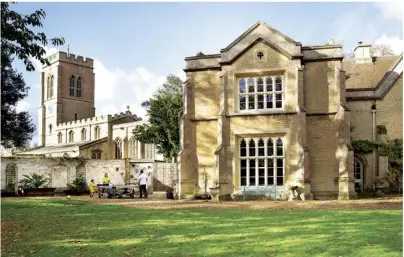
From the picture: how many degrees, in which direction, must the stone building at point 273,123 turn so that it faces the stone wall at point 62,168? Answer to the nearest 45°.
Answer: approximately 135° to its right

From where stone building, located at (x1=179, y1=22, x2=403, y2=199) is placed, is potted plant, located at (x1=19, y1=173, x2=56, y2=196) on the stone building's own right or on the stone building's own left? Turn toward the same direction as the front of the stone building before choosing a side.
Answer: on the stone building's own right

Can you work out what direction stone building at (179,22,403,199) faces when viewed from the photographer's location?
facing the viewer

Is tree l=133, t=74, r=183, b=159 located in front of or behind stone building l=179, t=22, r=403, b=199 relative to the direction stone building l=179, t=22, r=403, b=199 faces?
behind

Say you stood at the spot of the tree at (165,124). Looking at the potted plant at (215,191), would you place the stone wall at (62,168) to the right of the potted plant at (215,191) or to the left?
right
